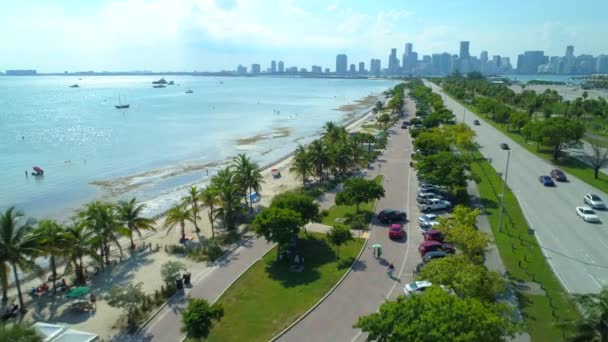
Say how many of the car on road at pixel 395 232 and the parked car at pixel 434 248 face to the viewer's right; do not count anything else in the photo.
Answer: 1

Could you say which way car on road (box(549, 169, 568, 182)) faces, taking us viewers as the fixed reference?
facing the viewer and to the right of the viewer

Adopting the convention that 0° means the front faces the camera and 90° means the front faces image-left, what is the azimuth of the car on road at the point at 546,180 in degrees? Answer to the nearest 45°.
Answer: approximately 315°

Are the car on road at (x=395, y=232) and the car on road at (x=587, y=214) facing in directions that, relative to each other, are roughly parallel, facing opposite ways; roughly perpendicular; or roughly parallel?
roughly parallel

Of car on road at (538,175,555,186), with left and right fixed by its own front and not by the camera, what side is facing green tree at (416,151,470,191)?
right

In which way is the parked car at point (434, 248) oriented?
to the viewer's right

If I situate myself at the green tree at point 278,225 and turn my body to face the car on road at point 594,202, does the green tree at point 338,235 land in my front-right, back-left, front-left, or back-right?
front-right
